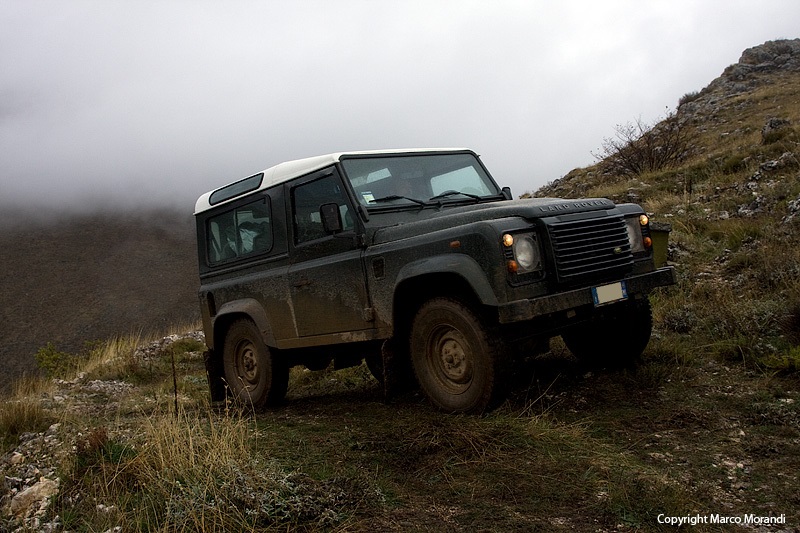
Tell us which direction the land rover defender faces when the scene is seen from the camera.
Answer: facing the viewer and to the right of the viewer
